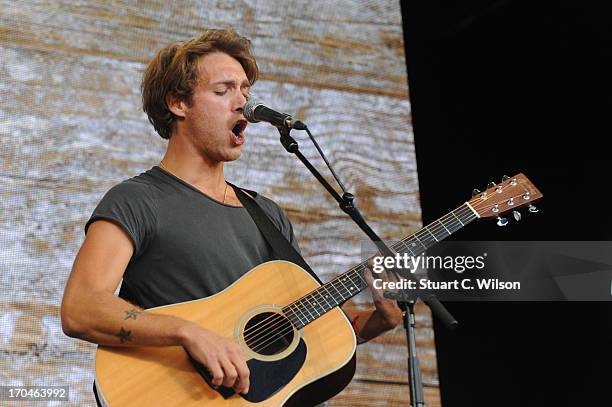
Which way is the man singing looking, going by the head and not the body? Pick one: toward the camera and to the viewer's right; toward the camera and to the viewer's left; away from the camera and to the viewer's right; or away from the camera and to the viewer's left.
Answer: toward the camera and to the viewer's right

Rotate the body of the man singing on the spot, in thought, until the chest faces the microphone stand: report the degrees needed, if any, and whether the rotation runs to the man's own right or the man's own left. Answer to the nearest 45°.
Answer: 0° — they already face it

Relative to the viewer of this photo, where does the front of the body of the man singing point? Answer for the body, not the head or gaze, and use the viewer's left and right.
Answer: facing the viewer and to the right of the viewer
